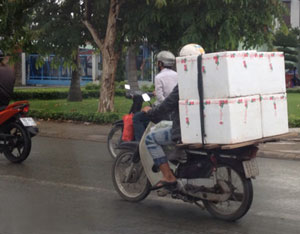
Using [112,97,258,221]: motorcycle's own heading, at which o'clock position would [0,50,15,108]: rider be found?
The rider is roughly at 12 o'clock from the motorcycle.

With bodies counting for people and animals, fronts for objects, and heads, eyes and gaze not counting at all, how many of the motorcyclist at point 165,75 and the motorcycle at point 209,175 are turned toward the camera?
0

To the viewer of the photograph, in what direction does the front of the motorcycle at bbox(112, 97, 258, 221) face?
facing away from the viewer and to the left of the viewer

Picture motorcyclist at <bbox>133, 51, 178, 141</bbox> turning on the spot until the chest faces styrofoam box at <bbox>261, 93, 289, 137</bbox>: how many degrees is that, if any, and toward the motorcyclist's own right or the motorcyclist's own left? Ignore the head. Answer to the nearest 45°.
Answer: approximately 180°

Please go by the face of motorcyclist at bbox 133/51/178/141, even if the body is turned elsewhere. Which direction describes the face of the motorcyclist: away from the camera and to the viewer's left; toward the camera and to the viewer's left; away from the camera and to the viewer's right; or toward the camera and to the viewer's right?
away from the camera and to the viewer's left

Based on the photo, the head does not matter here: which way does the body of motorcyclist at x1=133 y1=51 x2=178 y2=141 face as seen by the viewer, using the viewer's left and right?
facing away from the viewer and to the left of the viewer

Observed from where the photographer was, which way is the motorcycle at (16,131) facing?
facing away from the viewer and to the left of the viewer
